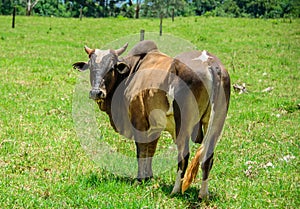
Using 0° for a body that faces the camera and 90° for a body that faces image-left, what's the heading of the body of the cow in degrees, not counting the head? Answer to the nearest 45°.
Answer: approximately 135°
